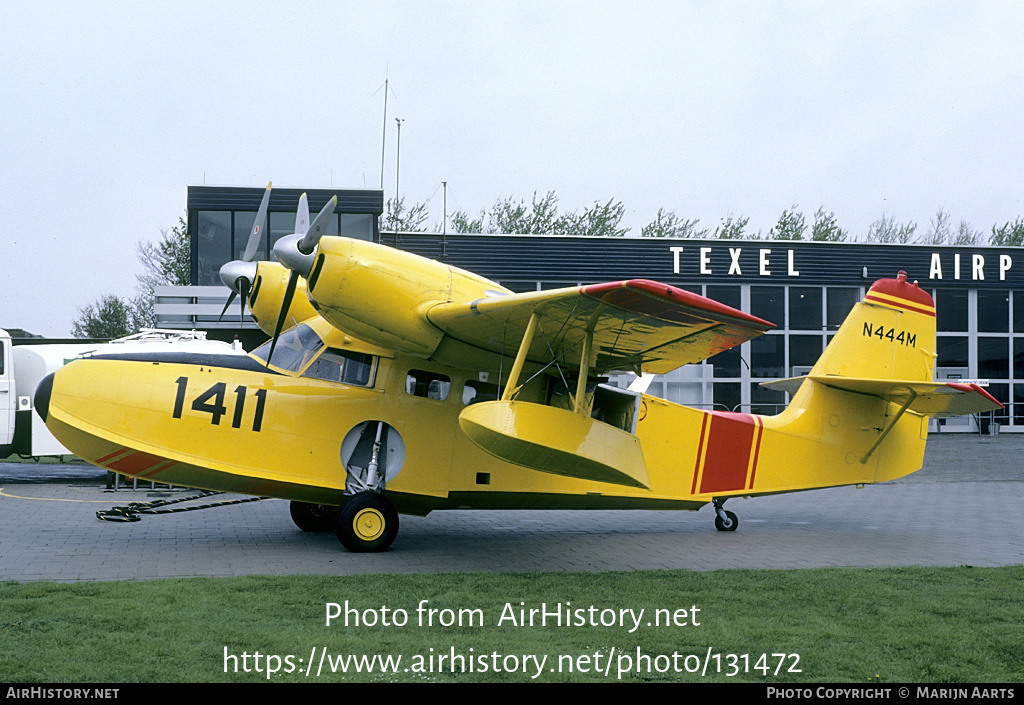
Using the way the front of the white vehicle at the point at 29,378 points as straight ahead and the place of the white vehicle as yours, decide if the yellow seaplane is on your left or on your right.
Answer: on your left

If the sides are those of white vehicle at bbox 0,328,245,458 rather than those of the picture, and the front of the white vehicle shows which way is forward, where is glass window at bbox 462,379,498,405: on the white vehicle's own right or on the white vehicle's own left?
on the white vehicle's own left

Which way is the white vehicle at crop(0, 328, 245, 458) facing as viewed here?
to the viewer's left

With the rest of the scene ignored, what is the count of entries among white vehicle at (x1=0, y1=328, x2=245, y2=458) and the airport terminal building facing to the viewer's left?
1

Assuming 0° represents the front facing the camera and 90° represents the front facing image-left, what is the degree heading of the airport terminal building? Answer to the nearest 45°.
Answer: approximately 0°

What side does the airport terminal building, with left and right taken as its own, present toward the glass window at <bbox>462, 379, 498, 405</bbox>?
front

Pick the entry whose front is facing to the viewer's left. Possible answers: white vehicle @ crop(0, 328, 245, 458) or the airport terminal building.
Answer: the white vehicle

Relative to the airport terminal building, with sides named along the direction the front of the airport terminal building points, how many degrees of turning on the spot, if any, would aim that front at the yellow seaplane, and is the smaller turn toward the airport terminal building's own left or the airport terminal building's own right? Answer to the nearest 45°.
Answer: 0° — it already faces it
